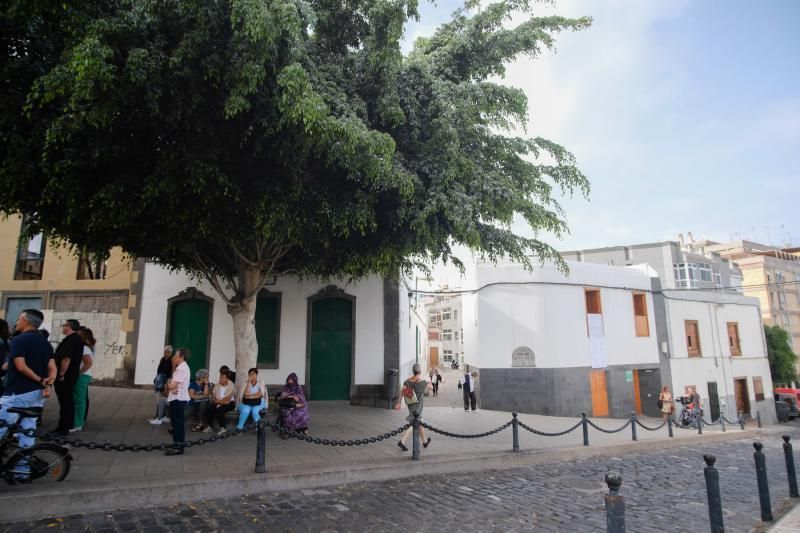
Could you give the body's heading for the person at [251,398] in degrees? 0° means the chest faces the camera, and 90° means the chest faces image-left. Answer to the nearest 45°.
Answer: approximately 0°

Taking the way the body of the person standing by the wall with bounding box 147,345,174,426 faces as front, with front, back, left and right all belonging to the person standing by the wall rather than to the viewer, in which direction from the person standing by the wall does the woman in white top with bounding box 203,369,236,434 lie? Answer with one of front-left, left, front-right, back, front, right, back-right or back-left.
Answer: back-left

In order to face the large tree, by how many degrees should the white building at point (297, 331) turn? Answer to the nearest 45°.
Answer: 0° — it already faces it

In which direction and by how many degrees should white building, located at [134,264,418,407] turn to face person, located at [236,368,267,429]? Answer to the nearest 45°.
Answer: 0° — it already faces them

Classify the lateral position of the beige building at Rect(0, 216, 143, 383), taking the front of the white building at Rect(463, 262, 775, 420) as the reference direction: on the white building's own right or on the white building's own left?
on the white building's own right

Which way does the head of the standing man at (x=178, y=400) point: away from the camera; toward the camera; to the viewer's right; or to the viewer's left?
to the viewer's left

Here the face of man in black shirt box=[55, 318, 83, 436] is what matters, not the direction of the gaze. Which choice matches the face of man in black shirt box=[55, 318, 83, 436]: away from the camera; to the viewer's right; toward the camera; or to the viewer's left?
to the viewer's left

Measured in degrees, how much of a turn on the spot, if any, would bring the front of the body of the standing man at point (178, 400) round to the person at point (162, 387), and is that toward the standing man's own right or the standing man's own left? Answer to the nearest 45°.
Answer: approximately 90° to the standing man's own right
